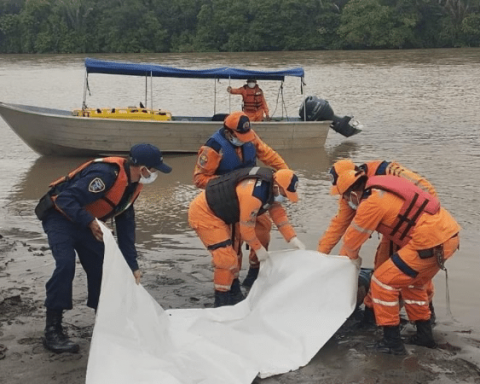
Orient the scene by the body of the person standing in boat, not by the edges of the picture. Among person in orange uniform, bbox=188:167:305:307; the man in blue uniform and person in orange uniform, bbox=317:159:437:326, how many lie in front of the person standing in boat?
3

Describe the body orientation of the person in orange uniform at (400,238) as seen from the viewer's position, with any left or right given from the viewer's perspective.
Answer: facing to the left of the viewer

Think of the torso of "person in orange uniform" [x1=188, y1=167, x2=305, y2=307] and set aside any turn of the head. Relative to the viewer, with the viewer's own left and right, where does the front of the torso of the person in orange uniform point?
facing to the right of the viewer

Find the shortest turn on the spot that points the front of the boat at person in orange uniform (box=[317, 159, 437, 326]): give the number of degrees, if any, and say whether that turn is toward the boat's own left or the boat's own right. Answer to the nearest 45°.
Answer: approximately 90° to the boat's own left

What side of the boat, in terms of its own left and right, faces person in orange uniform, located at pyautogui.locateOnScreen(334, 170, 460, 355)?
left

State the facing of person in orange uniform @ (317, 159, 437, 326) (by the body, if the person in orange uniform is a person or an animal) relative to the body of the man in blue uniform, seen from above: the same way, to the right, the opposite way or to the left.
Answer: the opposite way

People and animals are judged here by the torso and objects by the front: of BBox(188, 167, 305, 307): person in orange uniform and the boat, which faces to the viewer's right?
the person in orange uniform

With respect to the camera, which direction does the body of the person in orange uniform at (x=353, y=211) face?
to the viewer's left

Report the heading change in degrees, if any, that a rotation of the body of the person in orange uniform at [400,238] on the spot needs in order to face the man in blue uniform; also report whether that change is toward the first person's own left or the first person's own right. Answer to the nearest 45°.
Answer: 0° — they already face them

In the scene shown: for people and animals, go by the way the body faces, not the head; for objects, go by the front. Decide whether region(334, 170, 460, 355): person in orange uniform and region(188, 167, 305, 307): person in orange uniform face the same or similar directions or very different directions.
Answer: very different directions

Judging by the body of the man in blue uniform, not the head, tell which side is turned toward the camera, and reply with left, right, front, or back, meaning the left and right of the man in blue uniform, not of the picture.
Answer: right

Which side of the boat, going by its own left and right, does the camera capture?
left
